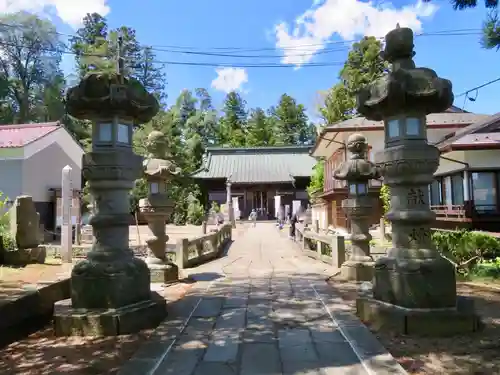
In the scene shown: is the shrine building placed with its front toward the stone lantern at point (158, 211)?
yes

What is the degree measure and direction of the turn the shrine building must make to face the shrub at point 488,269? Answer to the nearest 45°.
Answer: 0° — it already faces it

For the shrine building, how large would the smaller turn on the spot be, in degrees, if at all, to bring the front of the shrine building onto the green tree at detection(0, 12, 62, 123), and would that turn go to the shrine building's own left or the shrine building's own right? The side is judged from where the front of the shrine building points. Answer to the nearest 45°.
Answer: approximately 90° to the shrine building's own right

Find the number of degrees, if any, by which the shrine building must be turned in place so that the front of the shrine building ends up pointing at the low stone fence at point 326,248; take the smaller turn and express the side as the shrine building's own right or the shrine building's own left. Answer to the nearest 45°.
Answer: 0° — it already faces it

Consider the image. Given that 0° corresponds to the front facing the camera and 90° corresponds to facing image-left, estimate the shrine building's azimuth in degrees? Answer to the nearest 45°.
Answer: approximately 0°

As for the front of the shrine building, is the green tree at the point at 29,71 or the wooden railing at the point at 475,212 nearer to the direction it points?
the wooden railing

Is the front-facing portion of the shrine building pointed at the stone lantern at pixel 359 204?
yes

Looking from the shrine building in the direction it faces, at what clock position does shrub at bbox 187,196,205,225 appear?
The shrub is roughly at 1 o'clock from the shrine building.

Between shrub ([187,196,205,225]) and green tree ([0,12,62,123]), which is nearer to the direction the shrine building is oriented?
the shrub

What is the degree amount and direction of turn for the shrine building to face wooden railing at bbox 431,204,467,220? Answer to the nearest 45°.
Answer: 0° — it already faces it
